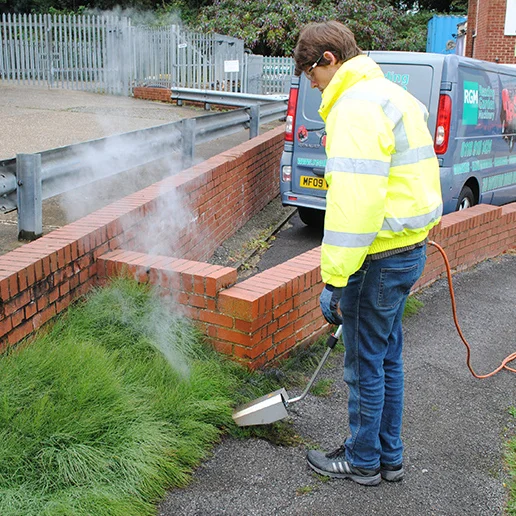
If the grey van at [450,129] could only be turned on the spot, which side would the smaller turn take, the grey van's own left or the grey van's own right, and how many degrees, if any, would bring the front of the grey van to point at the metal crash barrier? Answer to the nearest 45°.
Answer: approximately 180°

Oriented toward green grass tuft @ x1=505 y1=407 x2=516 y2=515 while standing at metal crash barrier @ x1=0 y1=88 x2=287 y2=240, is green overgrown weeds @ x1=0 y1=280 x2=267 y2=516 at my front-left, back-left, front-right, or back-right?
front-right

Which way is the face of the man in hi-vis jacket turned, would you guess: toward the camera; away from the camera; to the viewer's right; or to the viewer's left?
to the viewer's left

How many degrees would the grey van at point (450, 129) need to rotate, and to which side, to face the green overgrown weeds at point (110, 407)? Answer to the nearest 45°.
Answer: approximately 135° to its right

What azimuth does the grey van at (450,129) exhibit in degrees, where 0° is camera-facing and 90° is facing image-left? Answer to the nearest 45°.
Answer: approximately 225°

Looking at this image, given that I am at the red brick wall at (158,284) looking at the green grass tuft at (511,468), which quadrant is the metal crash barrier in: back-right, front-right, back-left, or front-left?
back-left

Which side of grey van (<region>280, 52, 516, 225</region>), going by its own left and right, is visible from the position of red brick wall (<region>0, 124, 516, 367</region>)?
back

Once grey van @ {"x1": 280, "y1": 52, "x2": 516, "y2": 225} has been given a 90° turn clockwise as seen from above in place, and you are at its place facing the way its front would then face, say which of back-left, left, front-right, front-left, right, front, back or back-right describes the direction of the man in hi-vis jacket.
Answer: front-right

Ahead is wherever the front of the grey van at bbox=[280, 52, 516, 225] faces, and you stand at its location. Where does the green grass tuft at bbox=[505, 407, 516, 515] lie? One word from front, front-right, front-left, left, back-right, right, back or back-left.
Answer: back-right
